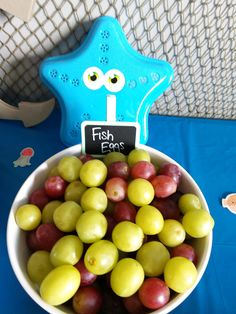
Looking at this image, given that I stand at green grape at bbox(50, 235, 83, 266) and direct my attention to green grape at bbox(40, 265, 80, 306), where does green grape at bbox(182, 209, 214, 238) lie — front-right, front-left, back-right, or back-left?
back-left

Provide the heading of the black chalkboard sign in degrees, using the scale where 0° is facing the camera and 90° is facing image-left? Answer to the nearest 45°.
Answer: approximately 0°

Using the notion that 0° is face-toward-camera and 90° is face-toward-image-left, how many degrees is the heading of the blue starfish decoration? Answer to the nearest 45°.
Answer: approximately 0°

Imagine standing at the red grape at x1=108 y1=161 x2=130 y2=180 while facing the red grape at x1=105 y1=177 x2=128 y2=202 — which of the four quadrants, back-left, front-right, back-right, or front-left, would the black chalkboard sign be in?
back-right

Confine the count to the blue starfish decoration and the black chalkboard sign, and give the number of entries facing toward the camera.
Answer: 2
